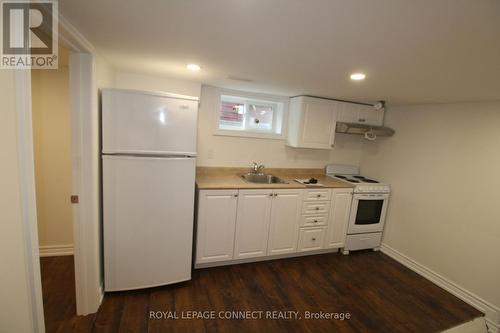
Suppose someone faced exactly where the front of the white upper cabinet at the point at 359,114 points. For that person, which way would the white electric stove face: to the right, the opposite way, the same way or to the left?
the same way

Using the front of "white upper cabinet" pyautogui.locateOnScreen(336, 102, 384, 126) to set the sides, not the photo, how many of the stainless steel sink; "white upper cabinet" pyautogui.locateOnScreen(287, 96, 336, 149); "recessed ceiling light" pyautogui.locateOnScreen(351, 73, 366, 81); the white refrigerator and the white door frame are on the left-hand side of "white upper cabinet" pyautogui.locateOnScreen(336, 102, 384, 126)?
0

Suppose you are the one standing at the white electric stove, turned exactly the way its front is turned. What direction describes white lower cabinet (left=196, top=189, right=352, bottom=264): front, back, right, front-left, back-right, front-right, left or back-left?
right

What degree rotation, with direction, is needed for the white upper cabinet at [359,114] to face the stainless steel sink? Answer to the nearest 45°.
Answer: approximately 90° to its right

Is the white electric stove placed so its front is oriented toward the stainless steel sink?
no

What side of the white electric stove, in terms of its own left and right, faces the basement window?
right

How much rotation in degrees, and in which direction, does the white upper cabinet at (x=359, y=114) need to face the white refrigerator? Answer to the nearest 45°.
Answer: approximately 90° to its right

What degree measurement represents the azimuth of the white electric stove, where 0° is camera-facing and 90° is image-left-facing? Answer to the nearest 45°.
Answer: approximately 315°

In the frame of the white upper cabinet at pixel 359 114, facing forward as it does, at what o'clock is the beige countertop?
The beige countertop is roughly at 3 o'clock from the white upper cabinet.

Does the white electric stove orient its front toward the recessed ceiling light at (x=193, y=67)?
no

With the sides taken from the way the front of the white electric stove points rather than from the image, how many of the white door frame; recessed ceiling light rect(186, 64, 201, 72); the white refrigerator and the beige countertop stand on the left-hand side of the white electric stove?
0

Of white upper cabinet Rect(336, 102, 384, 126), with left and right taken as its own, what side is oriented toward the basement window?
right

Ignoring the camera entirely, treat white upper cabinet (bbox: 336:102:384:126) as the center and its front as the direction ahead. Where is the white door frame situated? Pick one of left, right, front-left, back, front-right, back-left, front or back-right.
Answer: right

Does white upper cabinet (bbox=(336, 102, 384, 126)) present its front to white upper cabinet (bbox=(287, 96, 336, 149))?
no

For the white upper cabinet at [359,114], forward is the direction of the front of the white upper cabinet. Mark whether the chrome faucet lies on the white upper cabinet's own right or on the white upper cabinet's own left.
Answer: on the white upper cabinet's own right

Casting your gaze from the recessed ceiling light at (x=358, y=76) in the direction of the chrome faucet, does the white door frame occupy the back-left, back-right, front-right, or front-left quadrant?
front-left
